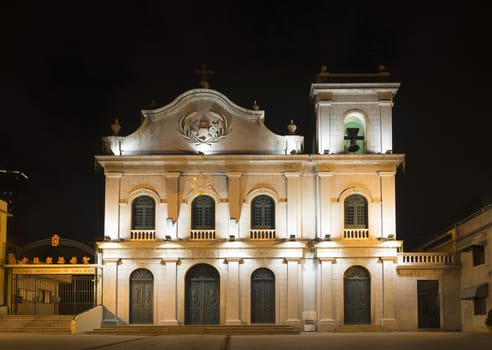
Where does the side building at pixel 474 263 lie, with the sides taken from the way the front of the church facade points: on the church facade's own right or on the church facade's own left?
on the church facade's own left

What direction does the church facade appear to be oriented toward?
toward the camera

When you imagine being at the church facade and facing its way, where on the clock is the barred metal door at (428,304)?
The barred metal door is roughly at 9 o'clock from the church facade.
